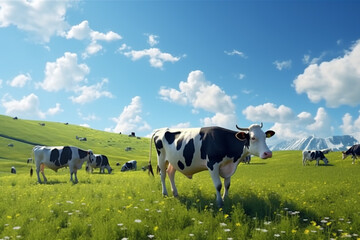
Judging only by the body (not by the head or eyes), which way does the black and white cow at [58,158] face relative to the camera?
to the viewer's right

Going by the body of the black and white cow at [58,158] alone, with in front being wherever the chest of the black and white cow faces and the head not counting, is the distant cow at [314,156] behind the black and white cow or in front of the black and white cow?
in front
